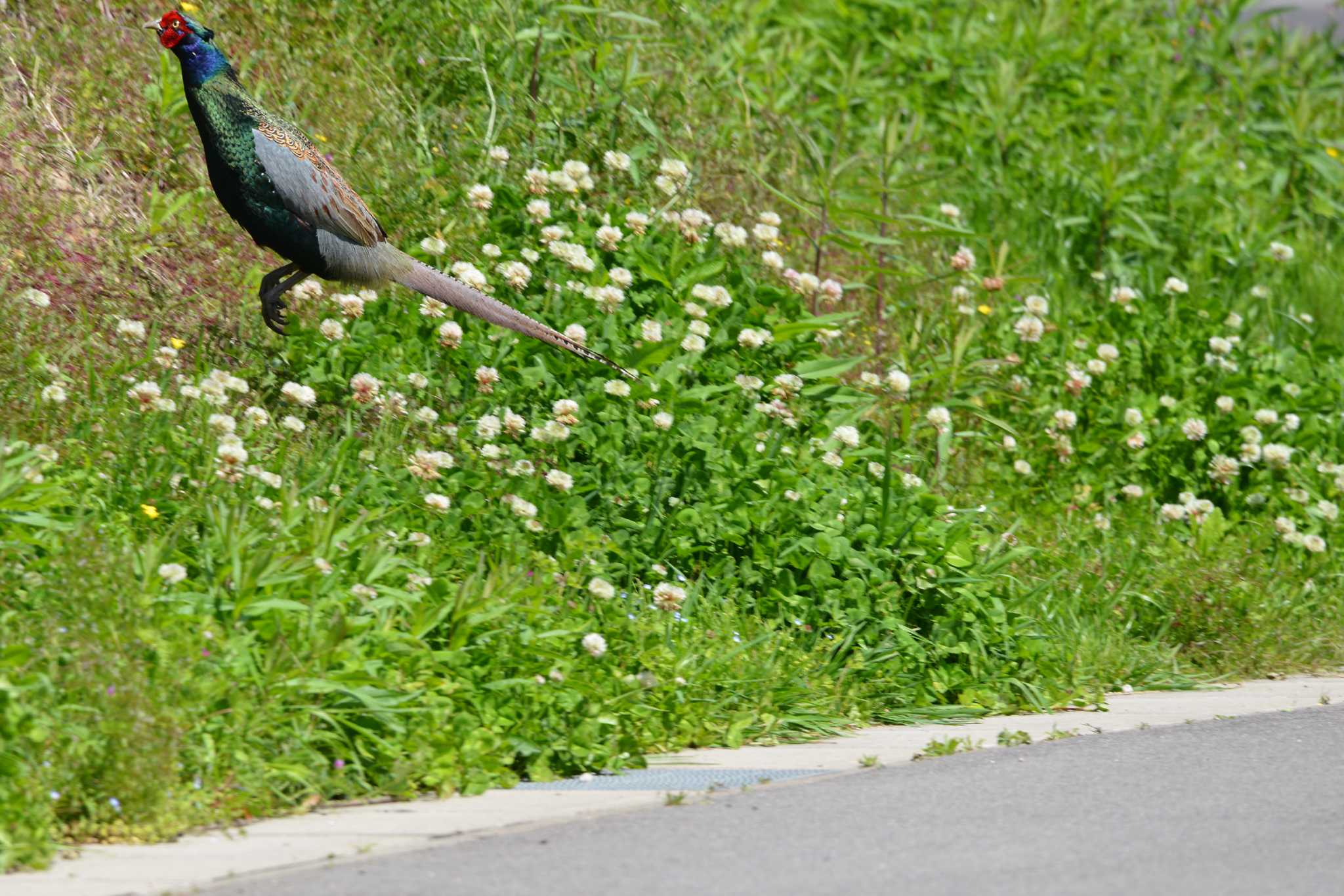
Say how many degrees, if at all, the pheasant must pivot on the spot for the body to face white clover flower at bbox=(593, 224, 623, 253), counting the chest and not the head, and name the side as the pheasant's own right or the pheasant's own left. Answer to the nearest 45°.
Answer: approximately 180°

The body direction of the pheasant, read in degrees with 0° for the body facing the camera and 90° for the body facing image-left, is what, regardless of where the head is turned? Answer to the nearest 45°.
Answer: approximately 90°

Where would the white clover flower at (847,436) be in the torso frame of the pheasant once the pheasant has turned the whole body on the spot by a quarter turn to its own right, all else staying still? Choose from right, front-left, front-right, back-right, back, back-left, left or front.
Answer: right

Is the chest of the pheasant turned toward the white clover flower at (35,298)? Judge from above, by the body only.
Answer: yes

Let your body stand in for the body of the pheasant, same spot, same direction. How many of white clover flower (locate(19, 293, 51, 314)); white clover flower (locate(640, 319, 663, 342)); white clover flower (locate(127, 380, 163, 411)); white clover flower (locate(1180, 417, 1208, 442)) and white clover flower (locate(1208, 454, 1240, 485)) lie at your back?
3

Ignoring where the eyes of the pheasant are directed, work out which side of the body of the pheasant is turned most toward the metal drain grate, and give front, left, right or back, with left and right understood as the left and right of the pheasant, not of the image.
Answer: left

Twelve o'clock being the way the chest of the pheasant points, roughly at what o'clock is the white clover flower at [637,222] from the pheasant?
The white clover flower is roughly at 5 o'clock from the pheasant.

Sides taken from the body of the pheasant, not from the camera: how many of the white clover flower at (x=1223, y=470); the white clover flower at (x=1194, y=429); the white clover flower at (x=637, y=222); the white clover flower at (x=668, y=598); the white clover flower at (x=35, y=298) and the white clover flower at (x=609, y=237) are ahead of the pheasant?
1

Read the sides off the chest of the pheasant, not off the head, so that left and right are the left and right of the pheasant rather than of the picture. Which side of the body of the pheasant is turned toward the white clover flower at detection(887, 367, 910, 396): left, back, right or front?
back

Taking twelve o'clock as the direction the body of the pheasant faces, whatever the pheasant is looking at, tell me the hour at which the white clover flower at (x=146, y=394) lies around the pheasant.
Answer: The white clover flower is roughly at 10 o'clock from the pheasant.

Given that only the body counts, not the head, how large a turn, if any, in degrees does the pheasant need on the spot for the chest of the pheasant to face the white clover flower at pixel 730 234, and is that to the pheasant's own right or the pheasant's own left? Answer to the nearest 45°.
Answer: approximately 180°

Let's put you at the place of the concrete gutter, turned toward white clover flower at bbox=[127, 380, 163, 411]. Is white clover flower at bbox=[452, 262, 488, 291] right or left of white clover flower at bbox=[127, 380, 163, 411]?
right

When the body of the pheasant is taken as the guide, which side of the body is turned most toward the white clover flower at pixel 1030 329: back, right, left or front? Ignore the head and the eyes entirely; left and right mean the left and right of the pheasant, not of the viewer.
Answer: back

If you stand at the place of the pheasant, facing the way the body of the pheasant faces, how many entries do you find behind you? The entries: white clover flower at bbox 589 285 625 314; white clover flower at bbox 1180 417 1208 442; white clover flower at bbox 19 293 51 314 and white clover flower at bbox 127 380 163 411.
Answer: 2

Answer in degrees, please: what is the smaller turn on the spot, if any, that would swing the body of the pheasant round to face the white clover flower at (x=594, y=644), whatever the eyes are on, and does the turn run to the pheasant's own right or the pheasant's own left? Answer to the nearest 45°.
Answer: approximately 135° to the pheasant's own left
